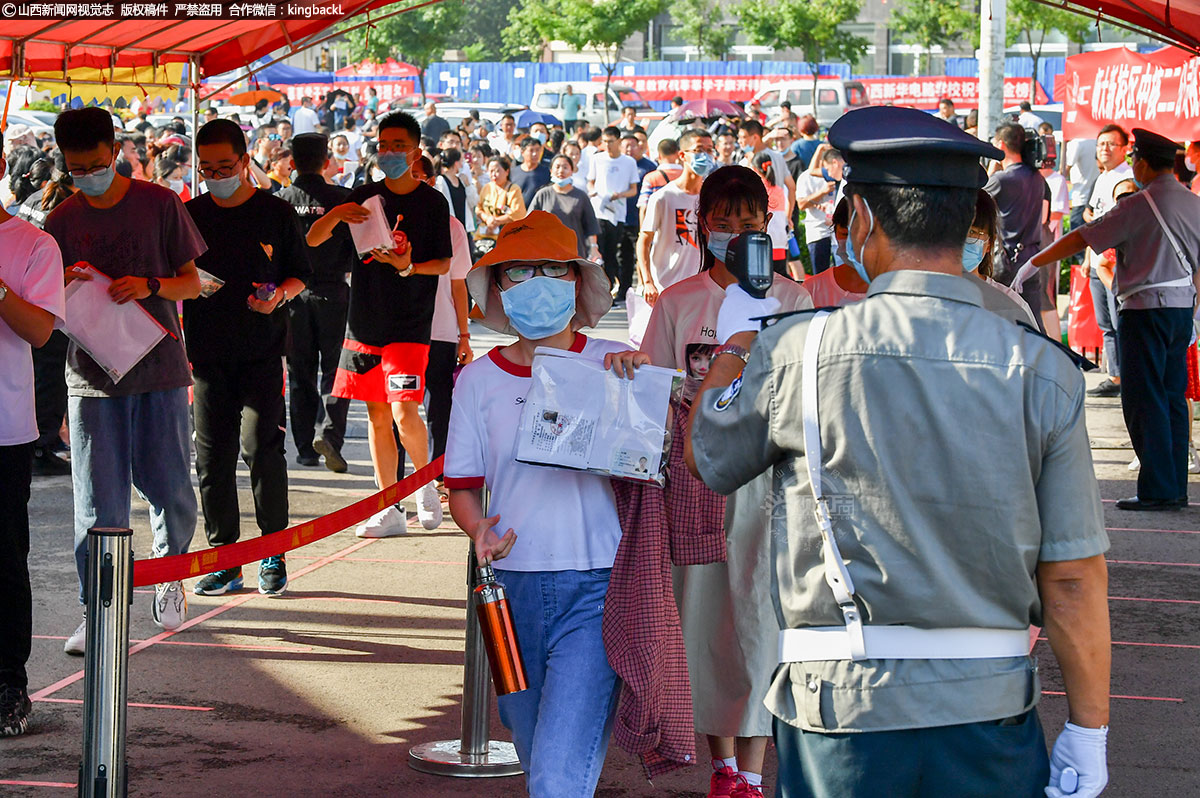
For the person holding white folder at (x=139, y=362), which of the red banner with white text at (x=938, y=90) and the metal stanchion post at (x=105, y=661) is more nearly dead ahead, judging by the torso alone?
the metal stanchion post

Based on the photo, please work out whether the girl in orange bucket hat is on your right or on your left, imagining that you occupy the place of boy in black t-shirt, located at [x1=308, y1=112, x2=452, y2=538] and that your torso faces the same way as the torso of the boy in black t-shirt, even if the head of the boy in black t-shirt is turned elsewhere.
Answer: on your left

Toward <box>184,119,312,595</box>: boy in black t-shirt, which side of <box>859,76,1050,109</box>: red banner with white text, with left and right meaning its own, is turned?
front

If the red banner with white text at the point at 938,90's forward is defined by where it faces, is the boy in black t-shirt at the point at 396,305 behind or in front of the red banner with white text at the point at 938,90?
in front

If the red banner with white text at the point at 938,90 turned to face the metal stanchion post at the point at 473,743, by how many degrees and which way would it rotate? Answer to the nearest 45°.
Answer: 0° — it already faces it

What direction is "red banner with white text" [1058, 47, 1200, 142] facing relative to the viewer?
toward the camera

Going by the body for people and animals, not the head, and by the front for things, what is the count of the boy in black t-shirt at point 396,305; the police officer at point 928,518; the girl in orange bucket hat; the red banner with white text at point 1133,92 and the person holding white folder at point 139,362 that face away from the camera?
1

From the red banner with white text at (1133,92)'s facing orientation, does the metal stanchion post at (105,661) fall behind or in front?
in front

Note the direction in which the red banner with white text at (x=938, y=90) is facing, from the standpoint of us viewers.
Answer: facing the viewer

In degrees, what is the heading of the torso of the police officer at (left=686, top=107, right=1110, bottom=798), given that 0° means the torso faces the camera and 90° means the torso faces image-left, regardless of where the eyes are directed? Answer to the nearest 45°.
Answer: approximately 180°

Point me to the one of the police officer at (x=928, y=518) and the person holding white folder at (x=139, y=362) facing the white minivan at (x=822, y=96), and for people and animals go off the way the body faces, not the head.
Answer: the police officer

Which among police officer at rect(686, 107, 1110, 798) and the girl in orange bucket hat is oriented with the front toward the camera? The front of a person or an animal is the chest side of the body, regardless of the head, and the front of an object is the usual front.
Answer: the girl in orange bucket hat

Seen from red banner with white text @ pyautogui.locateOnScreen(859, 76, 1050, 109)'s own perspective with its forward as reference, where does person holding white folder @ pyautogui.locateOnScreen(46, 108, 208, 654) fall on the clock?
The person holding white folder is roughly at 12 o'clock from the red banner with white text.

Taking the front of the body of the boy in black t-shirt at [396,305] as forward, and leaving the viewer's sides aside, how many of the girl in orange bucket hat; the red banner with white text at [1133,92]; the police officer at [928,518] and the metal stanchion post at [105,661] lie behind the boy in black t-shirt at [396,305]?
1

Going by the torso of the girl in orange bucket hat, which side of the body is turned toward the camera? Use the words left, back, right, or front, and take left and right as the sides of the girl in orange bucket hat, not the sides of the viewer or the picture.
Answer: front

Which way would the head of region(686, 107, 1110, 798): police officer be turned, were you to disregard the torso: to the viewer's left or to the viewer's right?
to the viewer's left

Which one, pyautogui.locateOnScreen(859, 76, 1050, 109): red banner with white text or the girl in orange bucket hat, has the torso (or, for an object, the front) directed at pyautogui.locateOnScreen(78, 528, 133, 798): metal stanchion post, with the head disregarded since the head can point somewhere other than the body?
the red banner with white text

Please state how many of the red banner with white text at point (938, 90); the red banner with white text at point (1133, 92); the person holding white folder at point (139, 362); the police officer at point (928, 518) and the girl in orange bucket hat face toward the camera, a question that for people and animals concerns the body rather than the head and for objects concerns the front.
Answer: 4
